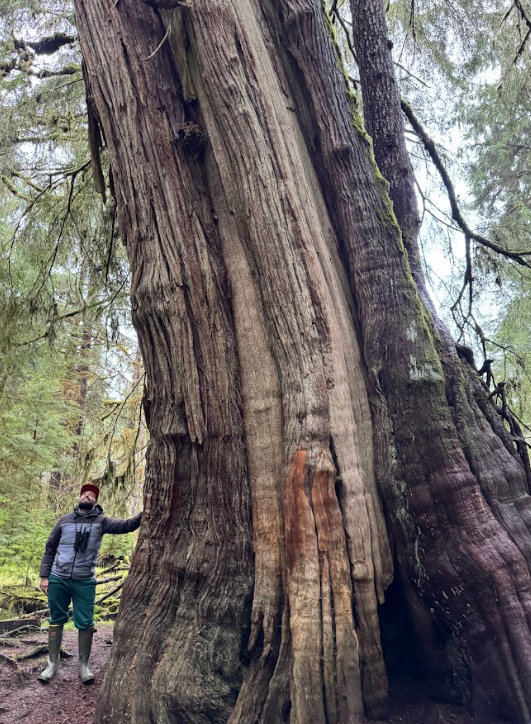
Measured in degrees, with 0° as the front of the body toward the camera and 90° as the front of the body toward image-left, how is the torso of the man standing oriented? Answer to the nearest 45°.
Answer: approximately 0°

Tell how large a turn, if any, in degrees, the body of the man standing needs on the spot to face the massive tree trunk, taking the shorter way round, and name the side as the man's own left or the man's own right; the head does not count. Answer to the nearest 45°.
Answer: approximately 45° to the man's own left
